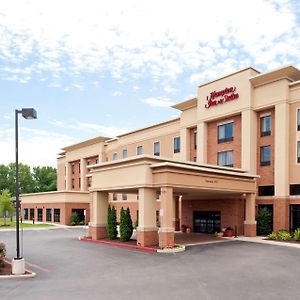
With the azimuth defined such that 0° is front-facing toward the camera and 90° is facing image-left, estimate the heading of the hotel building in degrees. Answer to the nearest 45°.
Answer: approximately 45°
